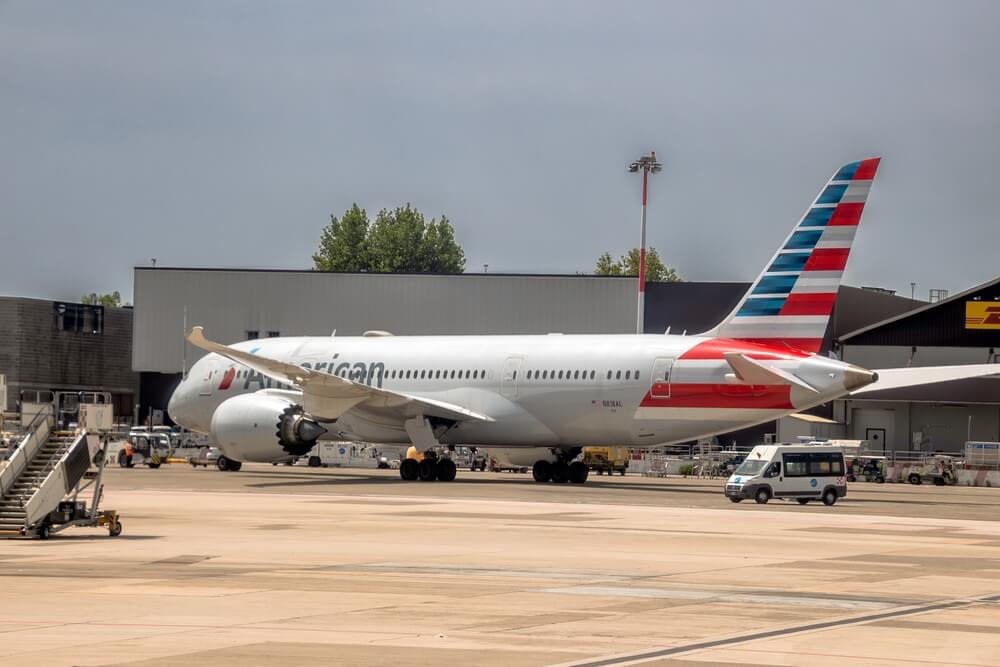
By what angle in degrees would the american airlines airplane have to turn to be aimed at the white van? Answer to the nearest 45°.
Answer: approximately 180°

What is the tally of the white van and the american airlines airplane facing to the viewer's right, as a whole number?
0

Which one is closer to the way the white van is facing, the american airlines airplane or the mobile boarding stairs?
the mobile boarding stairs

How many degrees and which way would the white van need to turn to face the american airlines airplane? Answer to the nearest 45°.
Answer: approximately 90° to its right

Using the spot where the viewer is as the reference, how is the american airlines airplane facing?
facing away from the viewer and to the left of the viewer

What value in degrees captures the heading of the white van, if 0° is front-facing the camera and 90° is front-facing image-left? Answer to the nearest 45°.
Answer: approximately 45°
